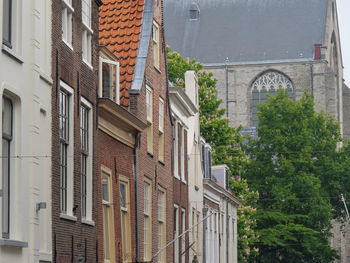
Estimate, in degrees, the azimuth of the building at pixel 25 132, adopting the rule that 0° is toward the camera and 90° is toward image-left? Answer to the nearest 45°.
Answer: approximately 315°

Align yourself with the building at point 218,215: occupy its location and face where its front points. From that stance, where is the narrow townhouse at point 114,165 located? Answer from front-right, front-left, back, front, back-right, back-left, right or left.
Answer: front-right

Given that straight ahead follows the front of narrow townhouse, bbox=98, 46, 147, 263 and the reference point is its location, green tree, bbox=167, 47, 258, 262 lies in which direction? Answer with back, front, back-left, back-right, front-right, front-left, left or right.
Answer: back-left

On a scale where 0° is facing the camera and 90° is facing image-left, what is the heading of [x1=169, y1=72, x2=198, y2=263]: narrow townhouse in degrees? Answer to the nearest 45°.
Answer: approximately 315°

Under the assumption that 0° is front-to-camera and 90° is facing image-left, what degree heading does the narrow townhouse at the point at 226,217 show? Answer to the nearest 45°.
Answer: approximately 315°
